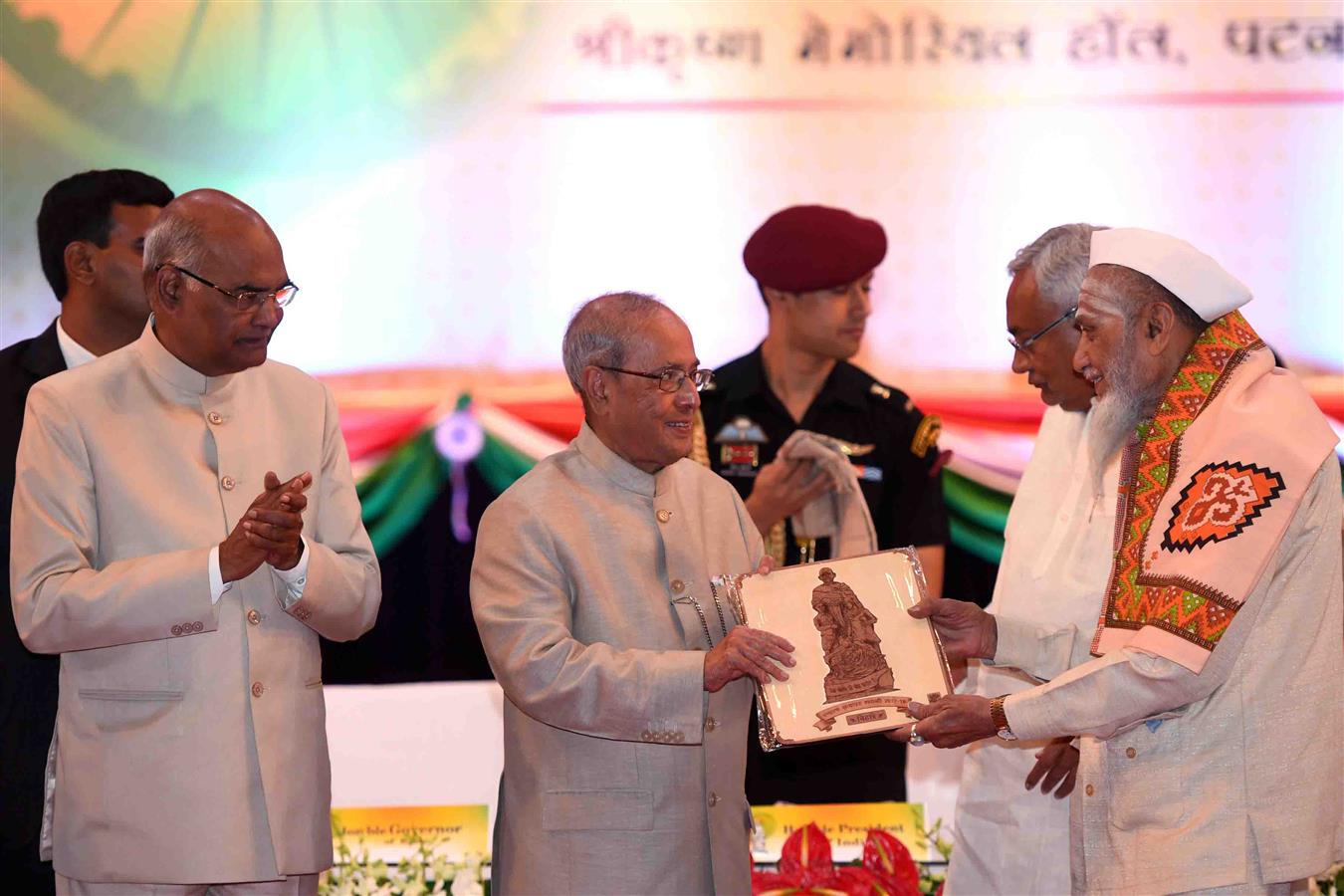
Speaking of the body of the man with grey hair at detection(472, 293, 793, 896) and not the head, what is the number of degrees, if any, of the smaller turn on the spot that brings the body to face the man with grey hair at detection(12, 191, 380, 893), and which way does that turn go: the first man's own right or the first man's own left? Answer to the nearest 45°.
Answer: approximately 135° to the first man's own right

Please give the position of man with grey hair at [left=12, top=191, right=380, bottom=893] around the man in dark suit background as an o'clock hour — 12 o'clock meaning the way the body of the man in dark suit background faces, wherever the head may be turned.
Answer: The man with grey hair is roughly at 1 o'clock from the man in dark suit background.

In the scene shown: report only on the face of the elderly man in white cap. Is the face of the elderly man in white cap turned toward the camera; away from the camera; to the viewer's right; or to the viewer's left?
to the viewer's left

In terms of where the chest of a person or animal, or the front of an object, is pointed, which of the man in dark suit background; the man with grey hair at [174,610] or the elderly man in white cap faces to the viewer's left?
the elderly man in white cap

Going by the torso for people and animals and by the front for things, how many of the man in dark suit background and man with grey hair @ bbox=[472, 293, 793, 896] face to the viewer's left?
0

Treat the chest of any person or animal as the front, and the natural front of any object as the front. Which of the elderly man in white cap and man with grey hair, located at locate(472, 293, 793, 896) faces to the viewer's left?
the elderly man in white cap

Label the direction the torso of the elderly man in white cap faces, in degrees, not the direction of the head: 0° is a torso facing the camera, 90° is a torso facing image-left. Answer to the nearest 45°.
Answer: approximately 90°

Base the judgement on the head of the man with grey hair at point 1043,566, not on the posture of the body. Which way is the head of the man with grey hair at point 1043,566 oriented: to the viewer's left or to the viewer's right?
to the viewer's left

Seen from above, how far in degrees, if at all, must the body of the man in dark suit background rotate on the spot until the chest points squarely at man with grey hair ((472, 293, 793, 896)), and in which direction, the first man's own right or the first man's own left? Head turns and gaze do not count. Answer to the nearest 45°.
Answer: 0° — they already face them

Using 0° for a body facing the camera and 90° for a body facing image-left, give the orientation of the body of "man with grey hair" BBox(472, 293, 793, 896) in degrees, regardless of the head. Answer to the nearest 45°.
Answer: approximately 315°

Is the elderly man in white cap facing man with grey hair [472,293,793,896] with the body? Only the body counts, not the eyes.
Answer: yes

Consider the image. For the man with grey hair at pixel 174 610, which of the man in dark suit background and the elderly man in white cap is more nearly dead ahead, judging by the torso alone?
the elderly man in white cap

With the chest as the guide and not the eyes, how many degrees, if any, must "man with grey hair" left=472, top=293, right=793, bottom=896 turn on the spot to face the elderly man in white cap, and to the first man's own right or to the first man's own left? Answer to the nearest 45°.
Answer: approximately 45° to the first man's own left

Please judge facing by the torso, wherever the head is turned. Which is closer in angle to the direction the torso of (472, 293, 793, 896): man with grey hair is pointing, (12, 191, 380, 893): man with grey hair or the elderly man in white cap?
the elderly man in white cap
